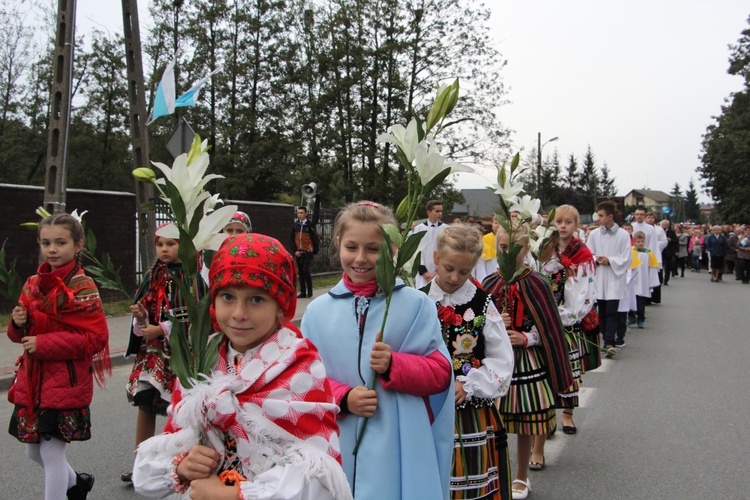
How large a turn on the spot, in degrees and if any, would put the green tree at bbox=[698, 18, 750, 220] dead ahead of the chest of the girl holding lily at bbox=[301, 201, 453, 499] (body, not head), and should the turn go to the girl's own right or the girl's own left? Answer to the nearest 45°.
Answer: approximately 135° to the girl's own left

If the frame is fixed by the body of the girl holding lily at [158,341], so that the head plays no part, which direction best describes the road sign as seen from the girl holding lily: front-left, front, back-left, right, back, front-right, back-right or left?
back-right

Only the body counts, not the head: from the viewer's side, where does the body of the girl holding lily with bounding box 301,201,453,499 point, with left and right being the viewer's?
facing the viewer

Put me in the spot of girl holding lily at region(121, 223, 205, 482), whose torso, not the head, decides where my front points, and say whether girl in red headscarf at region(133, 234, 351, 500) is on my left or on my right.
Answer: on my left

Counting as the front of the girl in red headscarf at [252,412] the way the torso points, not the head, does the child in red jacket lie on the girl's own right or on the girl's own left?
on the girl's own right

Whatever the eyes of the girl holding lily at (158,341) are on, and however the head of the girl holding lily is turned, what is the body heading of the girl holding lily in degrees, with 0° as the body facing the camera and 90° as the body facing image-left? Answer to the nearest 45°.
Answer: approximately 45°

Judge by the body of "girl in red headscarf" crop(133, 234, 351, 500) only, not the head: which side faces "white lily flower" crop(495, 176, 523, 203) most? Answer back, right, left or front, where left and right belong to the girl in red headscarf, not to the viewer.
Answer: back

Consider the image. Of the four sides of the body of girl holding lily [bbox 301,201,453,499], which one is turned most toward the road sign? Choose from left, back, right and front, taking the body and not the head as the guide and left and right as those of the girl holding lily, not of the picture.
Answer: back
